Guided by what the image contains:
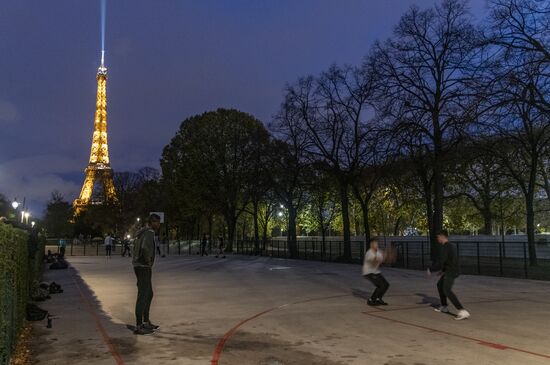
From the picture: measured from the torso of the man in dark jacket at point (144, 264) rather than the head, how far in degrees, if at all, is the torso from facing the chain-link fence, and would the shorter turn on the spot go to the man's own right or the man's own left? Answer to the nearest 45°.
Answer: approximately 45° to the man's own left

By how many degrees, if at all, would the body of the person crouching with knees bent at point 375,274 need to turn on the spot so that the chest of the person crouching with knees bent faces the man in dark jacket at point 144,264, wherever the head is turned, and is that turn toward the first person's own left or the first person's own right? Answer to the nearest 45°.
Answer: approximately 90° to the first person's own right

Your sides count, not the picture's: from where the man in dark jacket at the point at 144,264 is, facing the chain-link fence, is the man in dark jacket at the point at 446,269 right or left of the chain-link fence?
right

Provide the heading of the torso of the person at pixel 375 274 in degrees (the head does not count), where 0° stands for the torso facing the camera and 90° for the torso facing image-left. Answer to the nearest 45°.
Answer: approximately 315°

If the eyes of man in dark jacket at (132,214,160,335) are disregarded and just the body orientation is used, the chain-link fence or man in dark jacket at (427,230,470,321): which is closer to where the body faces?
the man in dark jacket

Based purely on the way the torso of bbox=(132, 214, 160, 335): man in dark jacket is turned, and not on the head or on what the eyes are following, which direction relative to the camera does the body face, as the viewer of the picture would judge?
to the viewer's right

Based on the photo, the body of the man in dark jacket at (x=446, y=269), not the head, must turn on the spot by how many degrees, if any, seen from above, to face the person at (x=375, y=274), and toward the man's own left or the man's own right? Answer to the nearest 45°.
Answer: approximately 45° to the man's own right

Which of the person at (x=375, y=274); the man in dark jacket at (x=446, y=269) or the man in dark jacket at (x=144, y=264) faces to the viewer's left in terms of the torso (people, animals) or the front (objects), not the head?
the man in dark jacket at (x=446, y=269)

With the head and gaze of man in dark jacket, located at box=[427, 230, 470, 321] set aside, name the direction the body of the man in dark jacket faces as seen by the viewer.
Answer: to the viewer's left

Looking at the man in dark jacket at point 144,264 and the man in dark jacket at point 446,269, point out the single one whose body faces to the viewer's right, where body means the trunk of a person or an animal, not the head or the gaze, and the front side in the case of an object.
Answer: the man in dark jacket at point 144,264
